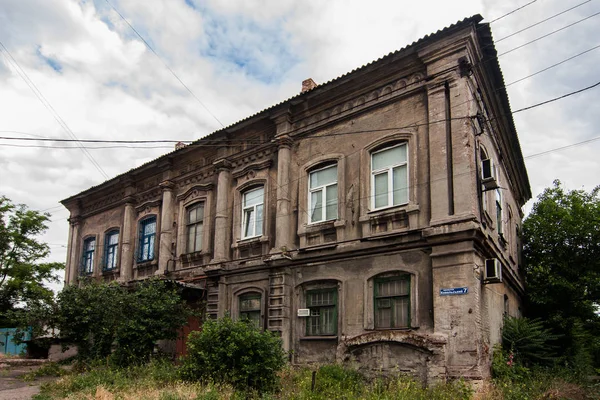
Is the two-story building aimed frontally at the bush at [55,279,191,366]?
no

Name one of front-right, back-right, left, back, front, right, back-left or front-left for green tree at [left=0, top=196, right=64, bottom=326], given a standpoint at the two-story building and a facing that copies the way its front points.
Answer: right

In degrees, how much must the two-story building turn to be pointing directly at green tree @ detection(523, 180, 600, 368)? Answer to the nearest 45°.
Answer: approximately 180°

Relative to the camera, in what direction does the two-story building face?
facing the viewer and to the left of the viewer

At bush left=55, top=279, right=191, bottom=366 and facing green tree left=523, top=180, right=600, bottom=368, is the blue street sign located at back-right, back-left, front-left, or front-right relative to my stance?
front-right

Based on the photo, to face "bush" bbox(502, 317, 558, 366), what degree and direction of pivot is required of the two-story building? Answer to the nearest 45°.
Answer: approximately 135° to its left
